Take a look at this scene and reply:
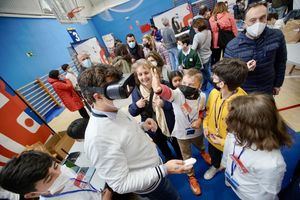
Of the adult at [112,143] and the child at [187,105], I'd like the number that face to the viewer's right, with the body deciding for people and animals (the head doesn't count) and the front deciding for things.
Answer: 1

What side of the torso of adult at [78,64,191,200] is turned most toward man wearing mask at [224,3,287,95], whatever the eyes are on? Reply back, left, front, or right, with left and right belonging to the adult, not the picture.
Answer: front

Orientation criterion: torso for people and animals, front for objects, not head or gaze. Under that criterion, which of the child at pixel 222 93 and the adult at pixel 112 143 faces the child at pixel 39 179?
the child at pixel 222 93

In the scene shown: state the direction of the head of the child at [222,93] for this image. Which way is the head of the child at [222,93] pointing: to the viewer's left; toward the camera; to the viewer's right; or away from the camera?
to the viewer's left

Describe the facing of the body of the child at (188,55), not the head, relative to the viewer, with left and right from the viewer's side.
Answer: facing the viewer and to the left of the viewer

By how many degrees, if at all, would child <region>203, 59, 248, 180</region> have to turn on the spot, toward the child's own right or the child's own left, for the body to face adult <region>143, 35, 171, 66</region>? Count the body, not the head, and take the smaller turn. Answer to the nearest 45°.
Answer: approximately 90° to the child's own right

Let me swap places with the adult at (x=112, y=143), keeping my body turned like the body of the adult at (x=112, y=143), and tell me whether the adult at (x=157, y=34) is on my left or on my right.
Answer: on my left

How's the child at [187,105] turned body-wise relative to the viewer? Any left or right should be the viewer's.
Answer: facing the viewer

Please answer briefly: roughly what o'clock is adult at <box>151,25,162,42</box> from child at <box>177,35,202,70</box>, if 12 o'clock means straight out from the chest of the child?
The adult is roughly at 4 o'clock from the child.

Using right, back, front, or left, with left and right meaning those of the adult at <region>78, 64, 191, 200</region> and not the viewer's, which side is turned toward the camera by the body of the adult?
right

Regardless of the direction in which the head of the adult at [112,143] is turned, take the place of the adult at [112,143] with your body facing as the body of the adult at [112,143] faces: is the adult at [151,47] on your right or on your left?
on your left

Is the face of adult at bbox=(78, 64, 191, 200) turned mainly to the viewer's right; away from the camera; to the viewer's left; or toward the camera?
to the viewer's right

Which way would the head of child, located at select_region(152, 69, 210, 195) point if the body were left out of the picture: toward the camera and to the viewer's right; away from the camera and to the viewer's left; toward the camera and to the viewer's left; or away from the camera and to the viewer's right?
toward the camera and to the viewer's left

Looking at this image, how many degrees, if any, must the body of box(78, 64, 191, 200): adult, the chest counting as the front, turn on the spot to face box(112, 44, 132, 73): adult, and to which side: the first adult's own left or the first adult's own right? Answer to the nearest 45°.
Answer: approximately 90° to the first adult's own left
